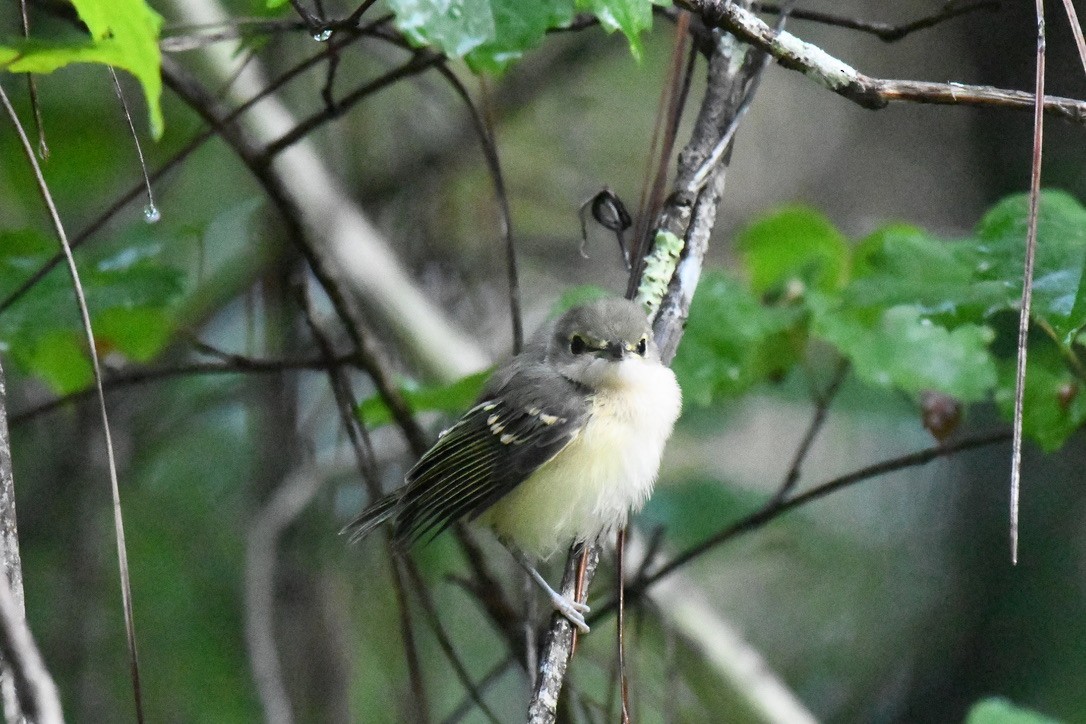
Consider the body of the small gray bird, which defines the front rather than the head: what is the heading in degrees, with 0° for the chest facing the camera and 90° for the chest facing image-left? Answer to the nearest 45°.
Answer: approximately 315°

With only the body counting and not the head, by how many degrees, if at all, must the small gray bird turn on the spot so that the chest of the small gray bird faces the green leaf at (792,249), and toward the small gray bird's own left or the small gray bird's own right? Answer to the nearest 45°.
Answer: approximately 90° to the small gray bird's own left
